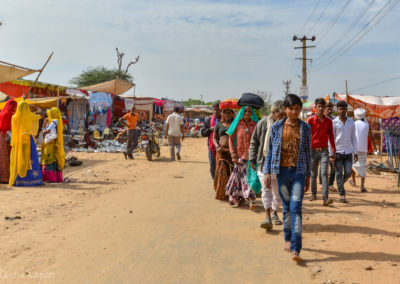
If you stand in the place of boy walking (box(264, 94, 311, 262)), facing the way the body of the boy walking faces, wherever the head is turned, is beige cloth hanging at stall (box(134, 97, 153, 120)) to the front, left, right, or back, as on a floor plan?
back

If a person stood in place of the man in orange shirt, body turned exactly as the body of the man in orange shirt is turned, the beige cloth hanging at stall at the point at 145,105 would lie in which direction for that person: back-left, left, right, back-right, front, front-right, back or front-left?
back

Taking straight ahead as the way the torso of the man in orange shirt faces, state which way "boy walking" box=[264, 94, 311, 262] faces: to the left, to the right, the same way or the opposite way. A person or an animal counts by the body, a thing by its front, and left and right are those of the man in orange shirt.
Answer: the same way

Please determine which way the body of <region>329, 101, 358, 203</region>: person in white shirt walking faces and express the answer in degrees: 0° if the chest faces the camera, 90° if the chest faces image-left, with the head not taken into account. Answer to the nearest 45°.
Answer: approximately 0°

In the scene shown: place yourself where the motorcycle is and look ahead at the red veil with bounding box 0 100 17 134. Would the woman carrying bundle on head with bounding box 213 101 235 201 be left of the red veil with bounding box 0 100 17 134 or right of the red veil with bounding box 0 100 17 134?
left

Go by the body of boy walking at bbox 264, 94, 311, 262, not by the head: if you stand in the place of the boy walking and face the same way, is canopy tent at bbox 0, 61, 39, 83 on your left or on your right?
on your right

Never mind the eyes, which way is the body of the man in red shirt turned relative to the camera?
toward the camera

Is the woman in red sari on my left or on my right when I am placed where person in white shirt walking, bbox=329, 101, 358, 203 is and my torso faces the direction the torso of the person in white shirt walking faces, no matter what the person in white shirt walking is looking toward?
on my right

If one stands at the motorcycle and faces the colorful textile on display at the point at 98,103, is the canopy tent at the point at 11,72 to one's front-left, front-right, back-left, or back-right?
back-left

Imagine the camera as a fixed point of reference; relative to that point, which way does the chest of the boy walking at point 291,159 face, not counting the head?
toward the camera

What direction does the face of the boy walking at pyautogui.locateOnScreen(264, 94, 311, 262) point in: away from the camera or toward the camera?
toward the camera

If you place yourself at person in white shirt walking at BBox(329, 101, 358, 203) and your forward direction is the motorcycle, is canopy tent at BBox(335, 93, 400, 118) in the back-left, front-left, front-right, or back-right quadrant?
front-right

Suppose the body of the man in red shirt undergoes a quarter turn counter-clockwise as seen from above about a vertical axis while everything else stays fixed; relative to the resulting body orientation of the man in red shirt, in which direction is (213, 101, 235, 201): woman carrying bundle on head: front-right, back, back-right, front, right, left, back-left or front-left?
back

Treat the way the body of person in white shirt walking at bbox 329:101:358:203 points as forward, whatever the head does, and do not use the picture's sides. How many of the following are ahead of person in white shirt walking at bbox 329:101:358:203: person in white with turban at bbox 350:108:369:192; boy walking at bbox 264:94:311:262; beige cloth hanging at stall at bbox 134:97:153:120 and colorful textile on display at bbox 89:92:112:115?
1

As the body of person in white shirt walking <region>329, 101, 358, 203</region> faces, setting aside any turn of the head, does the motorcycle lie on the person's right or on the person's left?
on the person's right

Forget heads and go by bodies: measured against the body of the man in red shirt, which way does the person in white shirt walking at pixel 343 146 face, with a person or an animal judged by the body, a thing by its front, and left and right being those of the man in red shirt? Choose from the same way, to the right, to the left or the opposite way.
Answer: the same way

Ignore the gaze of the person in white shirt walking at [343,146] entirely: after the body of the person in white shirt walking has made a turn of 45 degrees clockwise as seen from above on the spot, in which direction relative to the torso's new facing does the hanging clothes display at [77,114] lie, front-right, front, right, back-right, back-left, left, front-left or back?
right

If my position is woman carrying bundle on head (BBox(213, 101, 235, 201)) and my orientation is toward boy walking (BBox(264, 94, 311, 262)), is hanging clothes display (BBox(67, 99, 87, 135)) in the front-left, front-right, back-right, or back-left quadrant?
back-right
